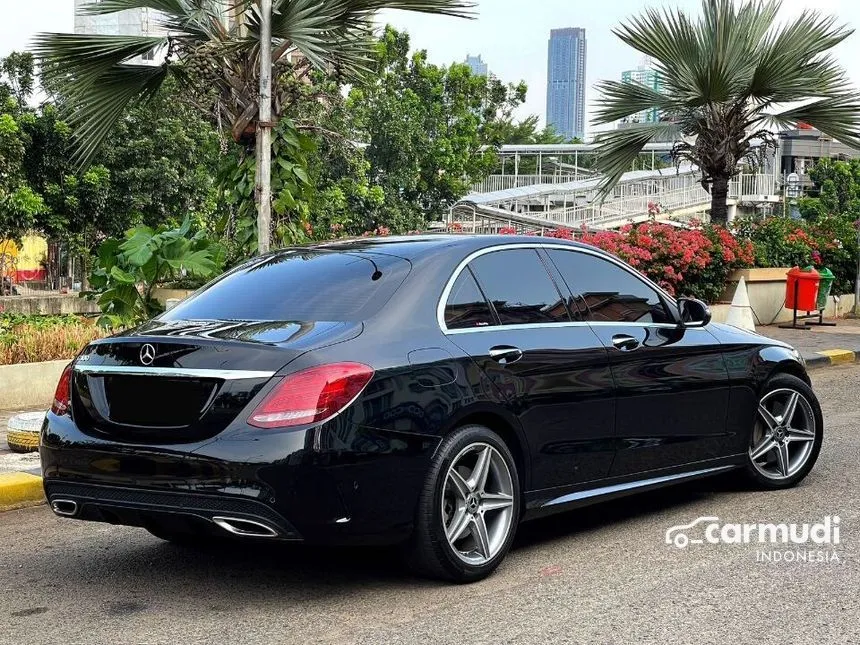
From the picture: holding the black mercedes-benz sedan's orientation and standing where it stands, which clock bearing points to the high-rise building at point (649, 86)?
The high-rise building is roughly at 11 o'clock from the black mercedes-benz sedan.

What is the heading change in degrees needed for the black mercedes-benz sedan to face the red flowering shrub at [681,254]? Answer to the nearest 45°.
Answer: approximately 45° to its left

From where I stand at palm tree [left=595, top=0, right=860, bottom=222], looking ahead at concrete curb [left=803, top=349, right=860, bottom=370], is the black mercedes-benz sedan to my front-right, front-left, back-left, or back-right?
front-right

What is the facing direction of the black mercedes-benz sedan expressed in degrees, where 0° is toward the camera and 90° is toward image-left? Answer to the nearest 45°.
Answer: approximately 225°

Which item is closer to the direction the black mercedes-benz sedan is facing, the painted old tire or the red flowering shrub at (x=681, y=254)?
the red flowering shrub

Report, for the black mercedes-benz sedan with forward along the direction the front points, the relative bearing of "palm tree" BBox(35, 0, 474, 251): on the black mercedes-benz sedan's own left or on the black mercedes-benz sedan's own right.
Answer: on the black mercedes-benz sedan's own left

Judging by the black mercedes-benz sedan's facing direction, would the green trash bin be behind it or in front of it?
in front

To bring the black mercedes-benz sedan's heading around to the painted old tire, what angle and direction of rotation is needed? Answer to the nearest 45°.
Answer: approximately 90° to its left

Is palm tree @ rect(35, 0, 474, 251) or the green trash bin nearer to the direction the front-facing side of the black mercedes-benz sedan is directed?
the green trash bin

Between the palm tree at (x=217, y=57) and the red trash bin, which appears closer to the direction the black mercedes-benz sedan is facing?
the red trash bin

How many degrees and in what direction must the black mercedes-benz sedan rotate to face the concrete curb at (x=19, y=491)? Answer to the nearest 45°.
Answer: approximately 90° to its left

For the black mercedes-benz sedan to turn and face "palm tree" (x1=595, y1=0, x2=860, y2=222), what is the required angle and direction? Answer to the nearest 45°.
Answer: approximately 45° to its left

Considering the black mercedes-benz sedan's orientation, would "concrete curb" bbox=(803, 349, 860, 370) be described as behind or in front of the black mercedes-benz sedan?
in front
